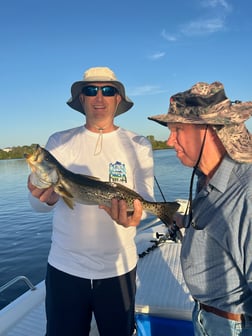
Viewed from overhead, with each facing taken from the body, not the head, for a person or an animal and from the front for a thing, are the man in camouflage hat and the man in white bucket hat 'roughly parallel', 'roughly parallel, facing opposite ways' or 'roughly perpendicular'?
roughly perpendicular

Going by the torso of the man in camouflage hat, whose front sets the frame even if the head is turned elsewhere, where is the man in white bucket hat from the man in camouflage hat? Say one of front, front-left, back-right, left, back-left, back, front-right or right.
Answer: front-right

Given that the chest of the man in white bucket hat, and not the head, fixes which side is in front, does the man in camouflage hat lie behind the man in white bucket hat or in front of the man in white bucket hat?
in front

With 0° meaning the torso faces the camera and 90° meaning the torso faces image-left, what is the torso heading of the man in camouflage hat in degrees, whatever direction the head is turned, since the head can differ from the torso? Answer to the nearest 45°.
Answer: approximately 90°

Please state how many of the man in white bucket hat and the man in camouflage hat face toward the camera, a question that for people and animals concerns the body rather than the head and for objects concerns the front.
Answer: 1
